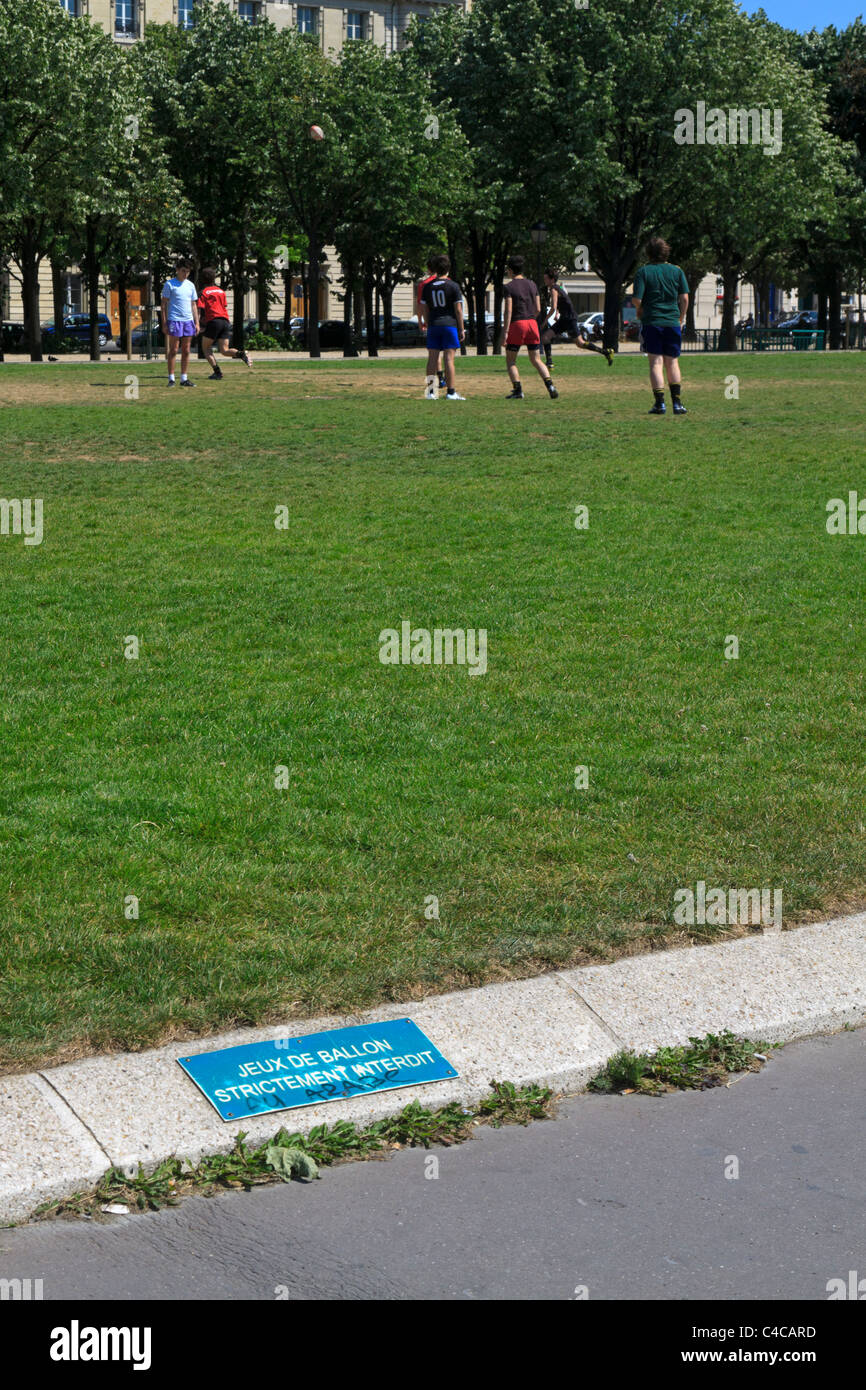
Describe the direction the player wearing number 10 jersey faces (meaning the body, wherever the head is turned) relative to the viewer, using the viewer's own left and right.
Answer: facing away from the viewer

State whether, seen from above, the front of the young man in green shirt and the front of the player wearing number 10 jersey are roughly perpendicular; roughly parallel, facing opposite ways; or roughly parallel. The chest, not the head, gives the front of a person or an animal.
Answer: roughly parallel

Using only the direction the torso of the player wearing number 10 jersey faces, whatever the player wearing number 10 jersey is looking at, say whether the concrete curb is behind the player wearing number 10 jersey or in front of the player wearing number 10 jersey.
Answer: behind

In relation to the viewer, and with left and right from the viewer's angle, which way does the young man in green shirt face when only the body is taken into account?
facing away from the viewer

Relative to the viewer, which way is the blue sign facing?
toward the camera

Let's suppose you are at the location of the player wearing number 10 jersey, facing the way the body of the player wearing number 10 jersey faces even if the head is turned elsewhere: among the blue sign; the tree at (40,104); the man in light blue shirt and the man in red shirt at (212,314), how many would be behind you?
1

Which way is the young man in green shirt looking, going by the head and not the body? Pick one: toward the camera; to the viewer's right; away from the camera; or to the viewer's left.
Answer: away from the camera

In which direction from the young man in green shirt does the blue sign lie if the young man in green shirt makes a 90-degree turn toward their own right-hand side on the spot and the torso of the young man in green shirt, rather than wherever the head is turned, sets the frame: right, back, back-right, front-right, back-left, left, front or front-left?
right

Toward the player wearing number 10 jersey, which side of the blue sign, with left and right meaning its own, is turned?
back

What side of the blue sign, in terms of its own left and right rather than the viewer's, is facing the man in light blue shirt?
back

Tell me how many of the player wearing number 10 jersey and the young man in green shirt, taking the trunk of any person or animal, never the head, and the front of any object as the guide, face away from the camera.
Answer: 2

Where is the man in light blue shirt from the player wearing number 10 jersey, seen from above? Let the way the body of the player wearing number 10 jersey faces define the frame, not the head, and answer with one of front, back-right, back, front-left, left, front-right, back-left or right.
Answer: front-left

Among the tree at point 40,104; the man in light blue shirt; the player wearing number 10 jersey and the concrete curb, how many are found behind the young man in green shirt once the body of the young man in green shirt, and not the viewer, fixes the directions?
1

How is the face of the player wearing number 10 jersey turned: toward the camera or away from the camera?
away from the camera
